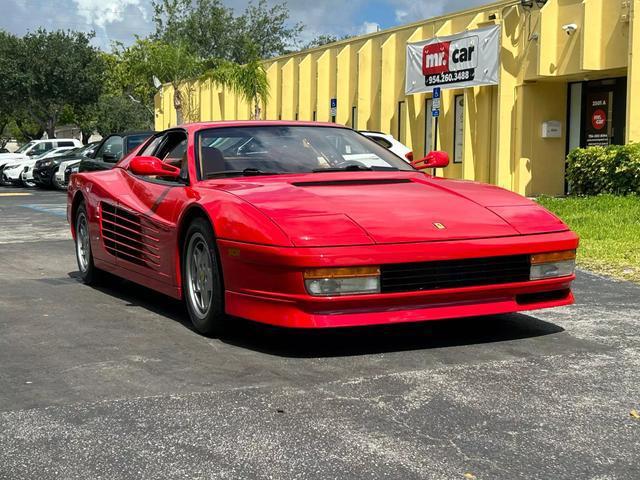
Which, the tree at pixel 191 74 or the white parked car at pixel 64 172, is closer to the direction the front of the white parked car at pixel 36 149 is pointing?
the white parked car

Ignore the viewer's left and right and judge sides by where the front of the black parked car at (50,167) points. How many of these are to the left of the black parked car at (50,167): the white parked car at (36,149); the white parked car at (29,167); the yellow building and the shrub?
2

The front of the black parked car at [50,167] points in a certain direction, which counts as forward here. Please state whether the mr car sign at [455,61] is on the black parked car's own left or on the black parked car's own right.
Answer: on the black parked car's own left

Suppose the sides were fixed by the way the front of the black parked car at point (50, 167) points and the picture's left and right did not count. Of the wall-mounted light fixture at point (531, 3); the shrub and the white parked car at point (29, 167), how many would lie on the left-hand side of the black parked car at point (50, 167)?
2

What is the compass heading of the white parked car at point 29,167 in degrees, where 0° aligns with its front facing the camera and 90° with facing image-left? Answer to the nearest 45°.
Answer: approximately 45°

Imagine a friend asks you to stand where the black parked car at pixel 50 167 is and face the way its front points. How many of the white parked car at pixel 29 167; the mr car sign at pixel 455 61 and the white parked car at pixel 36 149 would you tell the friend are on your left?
1

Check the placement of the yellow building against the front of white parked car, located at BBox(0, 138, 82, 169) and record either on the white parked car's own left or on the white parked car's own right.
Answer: on the white parked car's own left

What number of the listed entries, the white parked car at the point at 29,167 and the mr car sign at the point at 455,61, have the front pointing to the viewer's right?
0

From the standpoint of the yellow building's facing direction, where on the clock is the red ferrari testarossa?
The red ferrari testarossa is roughly at 11 o'clock from the yellow building.

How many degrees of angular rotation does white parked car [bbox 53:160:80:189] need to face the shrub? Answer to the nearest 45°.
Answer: approximately 90° to its left

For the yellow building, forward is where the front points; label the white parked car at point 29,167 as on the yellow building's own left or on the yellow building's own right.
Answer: on the yellow building's own right

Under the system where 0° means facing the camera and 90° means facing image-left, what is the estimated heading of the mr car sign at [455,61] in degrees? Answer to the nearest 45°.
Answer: approximately 45°

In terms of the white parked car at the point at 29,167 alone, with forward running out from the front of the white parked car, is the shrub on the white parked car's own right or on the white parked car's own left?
on the white parked car's own left

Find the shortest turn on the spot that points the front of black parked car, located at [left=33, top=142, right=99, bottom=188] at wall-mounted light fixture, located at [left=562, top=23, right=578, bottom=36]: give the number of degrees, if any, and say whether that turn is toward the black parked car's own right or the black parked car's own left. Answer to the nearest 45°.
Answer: approximately 90° to the black parked car's own left
